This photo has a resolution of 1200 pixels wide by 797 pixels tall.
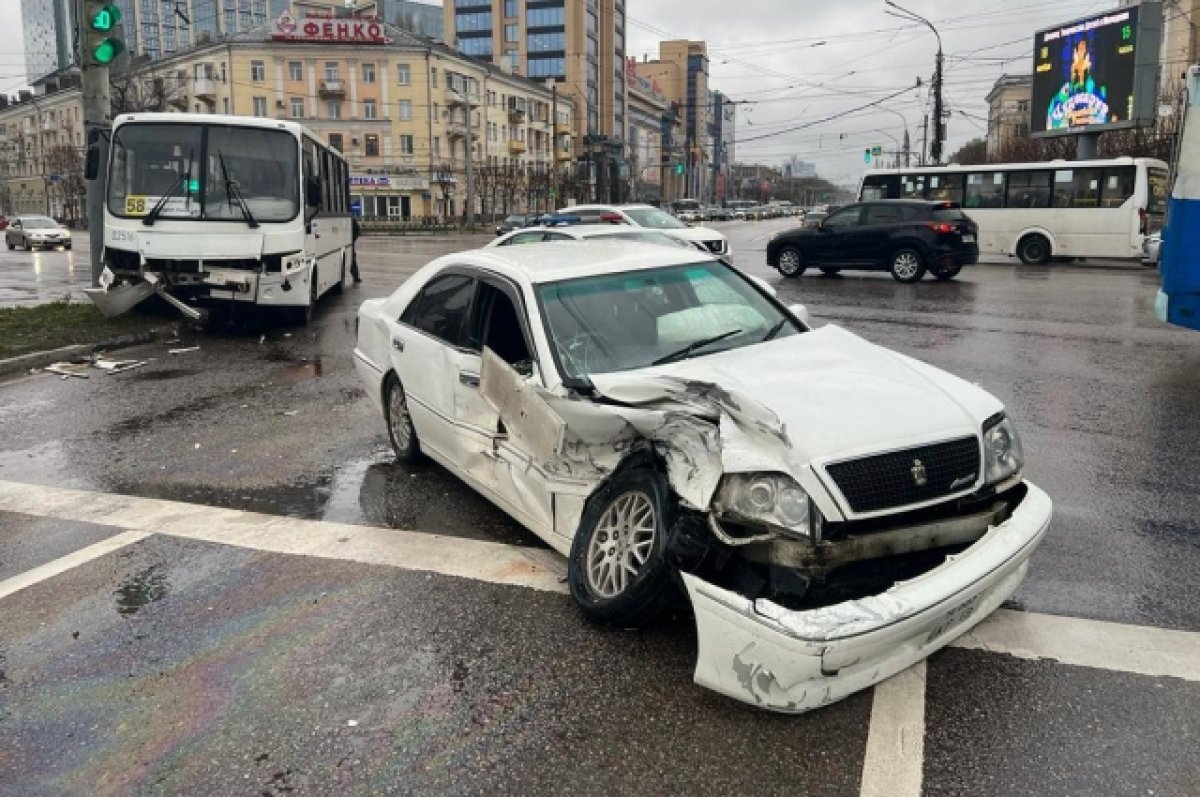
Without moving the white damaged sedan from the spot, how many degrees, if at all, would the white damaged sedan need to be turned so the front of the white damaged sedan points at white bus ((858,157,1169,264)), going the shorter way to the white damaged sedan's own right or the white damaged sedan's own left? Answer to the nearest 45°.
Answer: approximately 135° to the white damaged sedan's own left

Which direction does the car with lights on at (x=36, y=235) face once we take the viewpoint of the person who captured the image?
facing the viewer and to the right of the viewer

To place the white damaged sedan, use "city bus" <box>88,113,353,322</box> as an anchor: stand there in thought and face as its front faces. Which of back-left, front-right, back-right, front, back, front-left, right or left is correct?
front

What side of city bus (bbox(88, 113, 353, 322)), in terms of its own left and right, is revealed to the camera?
front

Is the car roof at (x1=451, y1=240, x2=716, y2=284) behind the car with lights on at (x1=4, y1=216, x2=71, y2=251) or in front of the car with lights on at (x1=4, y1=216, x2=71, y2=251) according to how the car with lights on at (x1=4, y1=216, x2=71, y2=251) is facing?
in front

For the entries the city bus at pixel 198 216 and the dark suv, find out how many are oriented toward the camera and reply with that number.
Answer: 1

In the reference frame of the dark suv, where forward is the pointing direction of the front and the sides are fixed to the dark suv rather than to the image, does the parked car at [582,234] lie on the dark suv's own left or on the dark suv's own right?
on the dark suv's own left

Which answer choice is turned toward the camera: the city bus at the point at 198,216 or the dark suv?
the city bus

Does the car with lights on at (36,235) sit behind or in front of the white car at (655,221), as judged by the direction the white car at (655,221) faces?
behind

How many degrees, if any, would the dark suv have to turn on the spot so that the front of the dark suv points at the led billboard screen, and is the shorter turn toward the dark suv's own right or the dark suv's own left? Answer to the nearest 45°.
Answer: approximately 90° to the dark suv's own right

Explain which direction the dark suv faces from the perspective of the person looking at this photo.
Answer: facing away from the viewer and to the left of the viewer

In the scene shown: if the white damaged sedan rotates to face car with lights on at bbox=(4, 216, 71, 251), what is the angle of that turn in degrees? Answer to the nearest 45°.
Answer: approximately 180°
